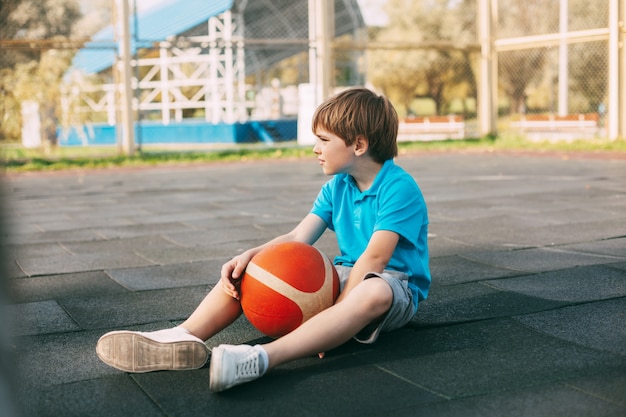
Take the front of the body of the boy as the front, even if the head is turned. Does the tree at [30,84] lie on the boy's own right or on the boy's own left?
on the boy's own right

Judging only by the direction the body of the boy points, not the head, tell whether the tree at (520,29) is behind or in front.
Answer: behind

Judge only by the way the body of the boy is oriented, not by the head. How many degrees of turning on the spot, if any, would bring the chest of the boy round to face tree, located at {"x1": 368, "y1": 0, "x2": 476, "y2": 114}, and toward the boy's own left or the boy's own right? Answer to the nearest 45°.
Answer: approximately 135° to the boy's own right

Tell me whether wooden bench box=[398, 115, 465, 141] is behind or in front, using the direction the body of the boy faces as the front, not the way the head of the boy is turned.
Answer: behind

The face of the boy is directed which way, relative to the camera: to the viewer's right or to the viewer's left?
to the viewer's left

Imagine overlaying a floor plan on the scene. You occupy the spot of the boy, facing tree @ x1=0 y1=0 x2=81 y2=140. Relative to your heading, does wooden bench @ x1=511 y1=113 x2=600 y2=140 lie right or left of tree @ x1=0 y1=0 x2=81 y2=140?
right

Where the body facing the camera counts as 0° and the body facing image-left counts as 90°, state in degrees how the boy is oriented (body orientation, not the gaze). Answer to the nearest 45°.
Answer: approximately 45°
